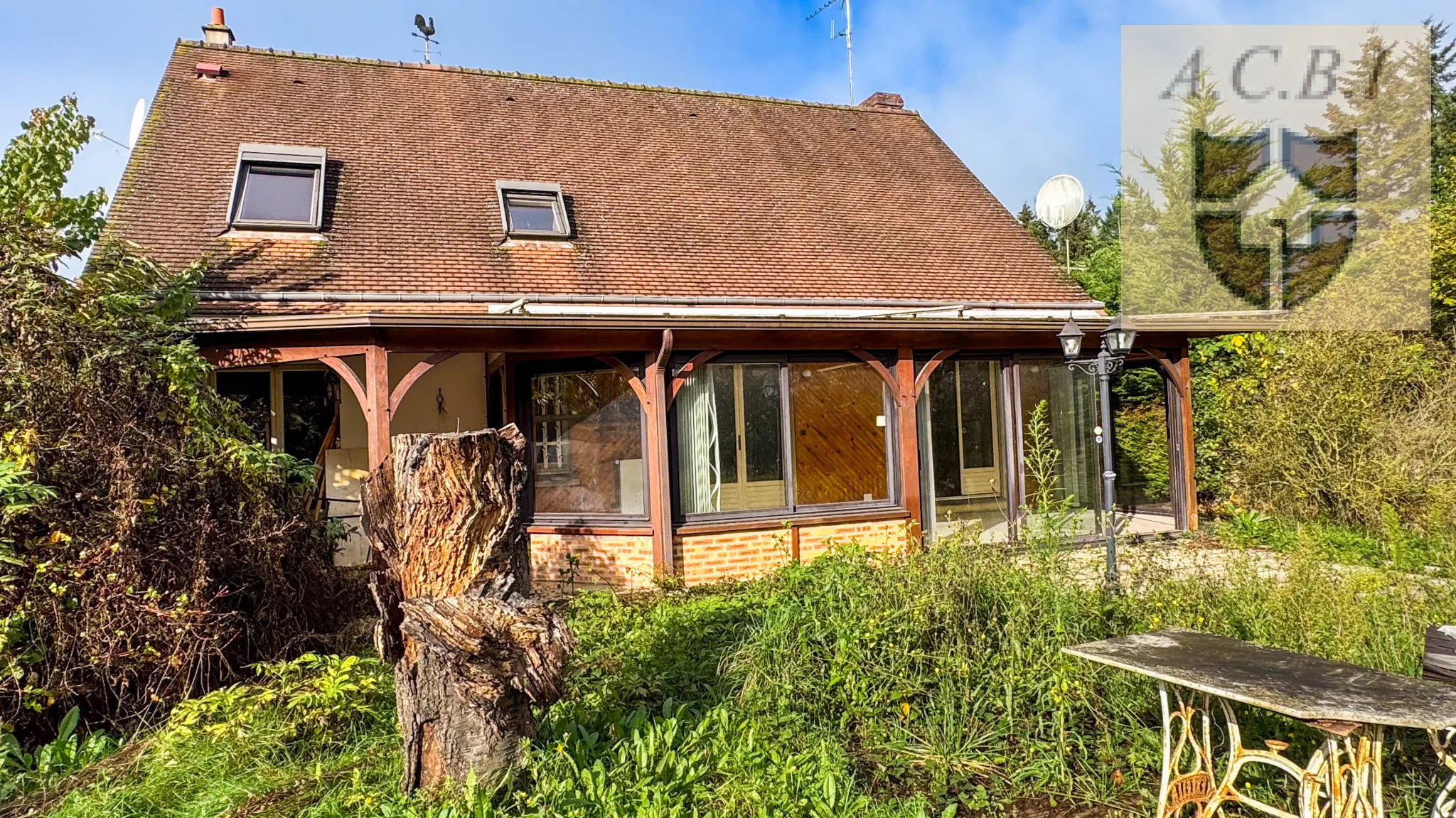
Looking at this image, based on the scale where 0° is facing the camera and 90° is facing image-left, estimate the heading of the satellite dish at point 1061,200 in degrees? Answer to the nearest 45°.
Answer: approximately 45°

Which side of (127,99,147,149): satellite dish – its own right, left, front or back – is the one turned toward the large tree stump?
left

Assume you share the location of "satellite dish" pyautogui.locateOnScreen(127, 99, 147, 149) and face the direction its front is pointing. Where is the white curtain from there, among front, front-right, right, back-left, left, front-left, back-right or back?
back-left

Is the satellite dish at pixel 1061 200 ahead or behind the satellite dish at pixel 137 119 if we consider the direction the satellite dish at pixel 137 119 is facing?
behind

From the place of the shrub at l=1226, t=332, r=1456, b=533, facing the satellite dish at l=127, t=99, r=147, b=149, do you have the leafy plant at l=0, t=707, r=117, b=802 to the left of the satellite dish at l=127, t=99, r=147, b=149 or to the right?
left

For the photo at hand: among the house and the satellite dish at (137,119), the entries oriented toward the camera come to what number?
1

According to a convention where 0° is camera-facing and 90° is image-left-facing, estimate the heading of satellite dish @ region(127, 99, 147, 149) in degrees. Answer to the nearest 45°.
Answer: approximately 90°

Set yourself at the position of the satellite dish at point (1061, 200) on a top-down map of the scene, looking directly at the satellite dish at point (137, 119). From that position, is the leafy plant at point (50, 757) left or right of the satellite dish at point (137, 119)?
left

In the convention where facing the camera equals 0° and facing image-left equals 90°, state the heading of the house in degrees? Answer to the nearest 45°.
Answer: approximately 0°

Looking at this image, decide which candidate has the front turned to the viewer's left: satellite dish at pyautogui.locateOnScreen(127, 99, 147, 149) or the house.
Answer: the satellite dish
